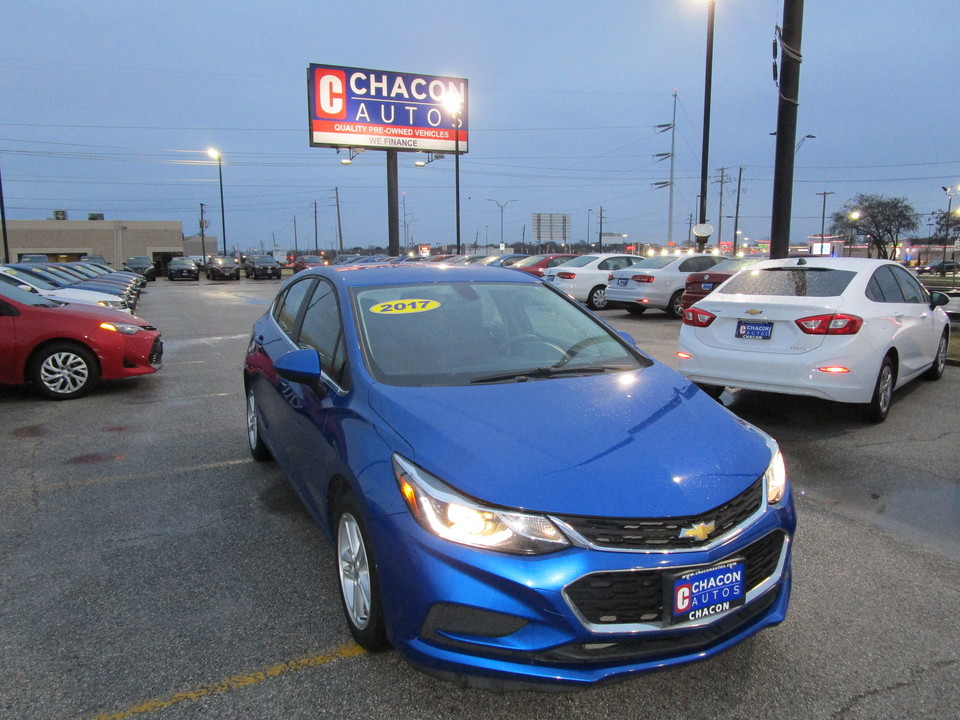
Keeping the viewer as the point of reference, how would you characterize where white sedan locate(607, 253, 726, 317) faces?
facing away from the viewer and to the right of the viewer

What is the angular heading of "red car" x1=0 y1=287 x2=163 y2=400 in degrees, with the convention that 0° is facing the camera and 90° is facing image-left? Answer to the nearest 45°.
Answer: approximately 270°

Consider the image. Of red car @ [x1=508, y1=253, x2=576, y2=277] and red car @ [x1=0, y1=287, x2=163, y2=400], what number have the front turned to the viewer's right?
1

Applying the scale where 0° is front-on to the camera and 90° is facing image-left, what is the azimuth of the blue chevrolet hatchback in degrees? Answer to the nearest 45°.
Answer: approximately 315°

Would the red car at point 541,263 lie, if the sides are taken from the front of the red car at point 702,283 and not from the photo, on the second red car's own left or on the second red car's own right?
on the second red car's own left

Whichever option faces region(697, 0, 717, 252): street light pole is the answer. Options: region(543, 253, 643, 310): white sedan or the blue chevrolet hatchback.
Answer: the white sedan

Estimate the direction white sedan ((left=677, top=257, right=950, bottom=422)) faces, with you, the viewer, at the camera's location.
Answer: facing away from the viewer and to the right of the viewer

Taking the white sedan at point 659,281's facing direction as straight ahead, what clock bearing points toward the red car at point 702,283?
The red car is roughly at 4 o'clock from the white sedan.

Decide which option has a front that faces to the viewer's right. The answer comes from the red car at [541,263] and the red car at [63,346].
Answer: the red car at [63,346]
